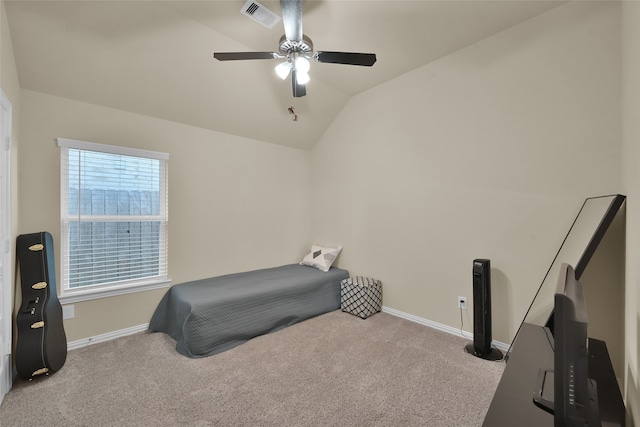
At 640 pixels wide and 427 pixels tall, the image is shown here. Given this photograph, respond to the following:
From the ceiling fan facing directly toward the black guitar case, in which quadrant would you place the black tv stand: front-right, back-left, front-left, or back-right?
back-left

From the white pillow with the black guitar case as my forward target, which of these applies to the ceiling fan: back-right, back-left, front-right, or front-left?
front-left

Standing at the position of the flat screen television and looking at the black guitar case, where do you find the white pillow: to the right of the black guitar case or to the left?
right

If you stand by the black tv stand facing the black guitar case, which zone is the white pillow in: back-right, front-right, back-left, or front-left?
front-right

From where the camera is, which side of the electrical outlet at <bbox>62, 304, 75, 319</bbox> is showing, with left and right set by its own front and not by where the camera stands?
front

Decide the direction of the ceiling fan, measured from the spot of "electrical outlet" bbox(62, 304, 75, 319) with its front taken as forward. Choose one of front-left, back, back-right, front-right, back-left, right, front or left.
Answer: front-left

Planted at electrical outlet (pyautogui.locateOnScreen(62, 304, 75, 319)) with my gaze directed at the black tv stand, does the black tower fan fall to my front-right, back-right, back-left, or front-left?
front-left

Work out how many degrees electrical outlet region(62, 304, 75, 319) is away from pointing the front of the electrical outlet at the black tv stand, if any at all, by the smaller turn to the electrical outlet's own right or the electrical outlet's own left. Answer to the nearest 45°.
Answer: approximately 45° to the electrical outlet's own left

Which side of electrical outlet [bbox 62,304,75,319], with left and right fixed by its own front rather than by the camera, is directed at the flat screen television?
front

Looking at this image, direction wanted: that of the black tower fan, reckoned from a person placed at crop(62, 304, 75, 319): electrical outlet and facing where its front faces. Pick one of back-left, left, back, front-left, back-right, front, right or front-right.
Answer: front-left
